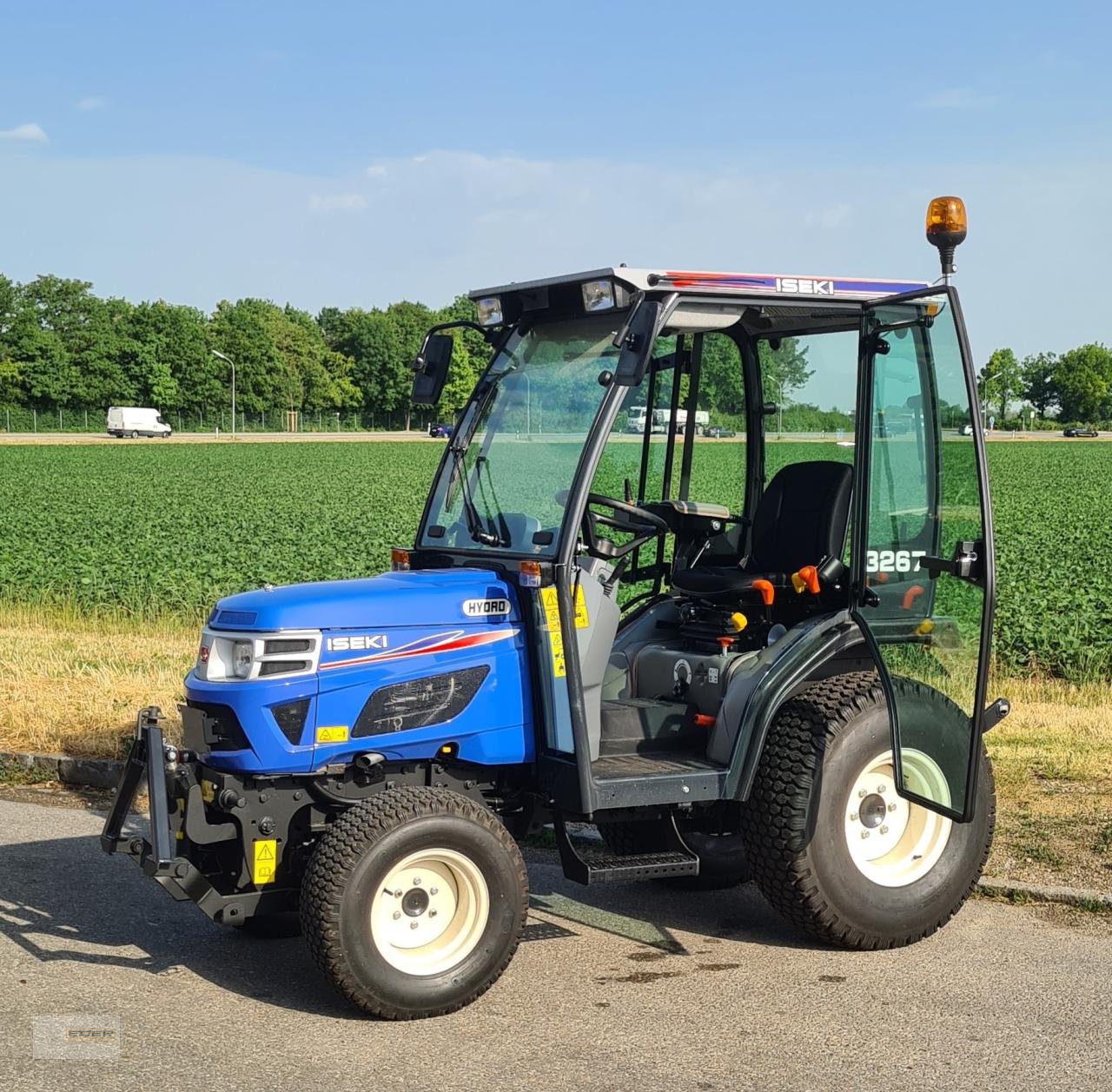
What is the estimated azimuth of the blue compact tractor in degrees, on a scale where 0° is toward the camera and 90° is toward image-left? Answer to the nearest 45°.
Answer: approximately 45°
